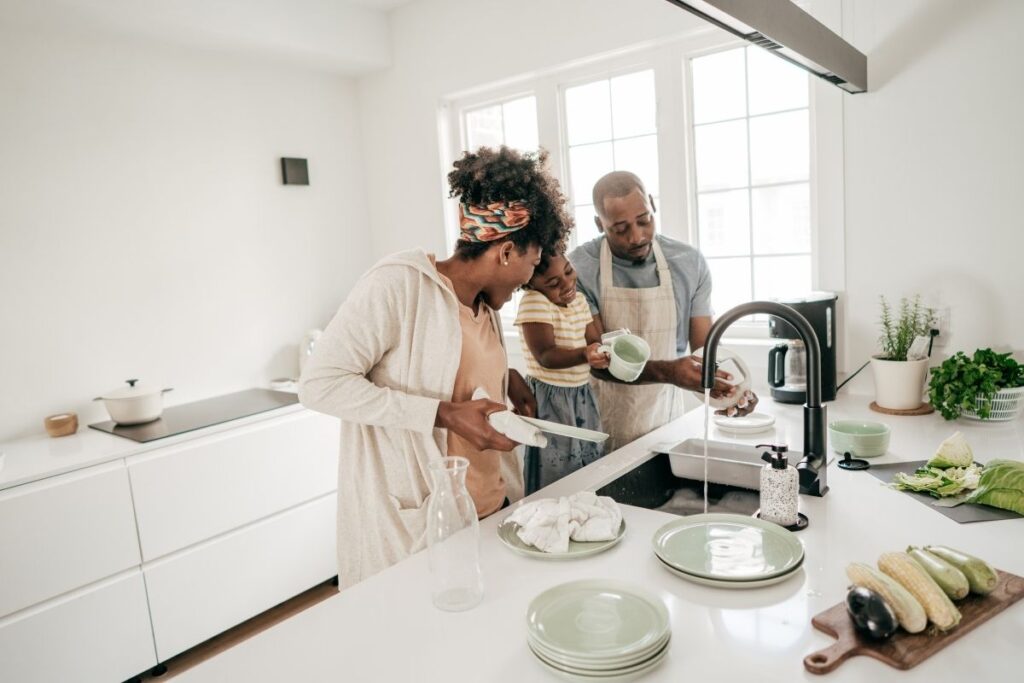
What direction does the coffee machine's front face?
to the viewer's left

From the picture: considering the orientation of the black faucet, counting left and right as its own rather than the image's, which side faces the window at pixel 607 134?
right

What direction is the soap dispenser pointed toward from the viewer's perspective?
to the viewer's left

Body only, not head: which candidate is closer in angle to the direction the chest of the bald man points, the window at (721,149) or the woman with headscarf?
the woman with headscarf

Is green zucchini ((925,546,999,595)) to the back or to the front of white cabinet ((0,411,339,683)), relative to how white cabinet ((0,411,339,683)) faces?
to the front

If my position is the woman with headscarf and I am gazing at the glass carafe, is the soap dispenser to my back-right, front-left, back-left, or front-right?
front-left

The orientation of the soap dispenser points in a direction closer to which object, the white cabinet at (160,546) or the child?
the white cabinet

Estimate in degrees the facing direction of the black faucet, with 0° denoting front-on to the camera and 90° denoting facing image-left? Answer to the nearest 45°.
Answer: approximately 90°

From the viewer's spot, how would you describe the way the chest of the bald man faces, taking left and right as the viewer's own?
facing the viewer and to the right of the viewer

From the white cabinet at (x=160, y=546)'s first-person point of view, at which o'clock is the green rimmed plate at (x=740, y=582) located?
The green rimmed plate is roughly at 1 o'clock from the white cabinet.
